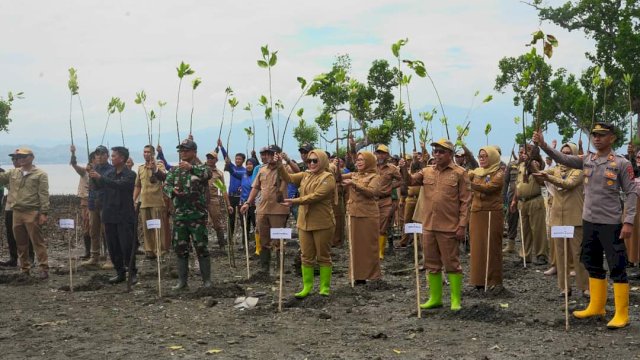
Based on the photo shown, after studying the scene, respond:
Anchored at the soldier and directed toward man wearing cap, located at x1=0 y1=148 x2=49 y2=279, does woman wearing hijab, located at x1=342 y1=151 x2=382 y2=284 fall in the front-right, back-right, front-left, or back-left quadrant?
back-right

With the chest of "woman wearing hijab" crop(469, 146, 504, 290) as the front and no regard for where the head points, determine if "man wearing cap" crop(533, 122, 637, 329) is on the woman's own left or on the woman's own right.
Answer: on the woman's own left

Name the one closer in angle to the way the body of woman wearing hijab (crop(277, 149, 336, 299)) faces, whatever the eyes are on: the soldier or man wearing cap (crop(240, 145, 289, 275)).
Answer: the soldier

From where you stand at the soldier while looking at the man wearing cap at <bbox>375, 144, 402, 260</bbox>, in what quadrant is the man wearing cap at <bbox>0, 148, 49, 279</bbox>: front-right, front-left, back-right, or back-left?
back-left

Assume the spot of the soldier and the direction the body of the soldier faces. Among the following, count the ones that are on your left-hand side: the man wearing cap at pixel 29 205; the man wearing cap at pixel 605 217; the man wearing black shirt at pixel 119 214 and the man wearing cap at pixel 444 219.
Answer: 2

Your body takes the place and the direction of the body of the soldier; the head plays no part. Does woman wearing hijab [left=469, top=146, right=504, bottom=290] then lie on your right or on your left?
on your left

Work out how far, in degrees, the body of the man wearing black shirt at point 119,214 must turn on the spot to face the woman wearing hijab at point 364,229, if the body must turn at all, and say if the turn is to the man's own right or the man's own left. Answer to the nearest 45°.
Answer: approximately 90° to the man's own left

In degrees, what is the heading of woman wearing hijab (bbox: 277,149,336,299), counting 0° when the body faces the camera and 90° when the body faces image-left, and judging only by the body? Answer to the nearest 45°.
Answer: approximately 45°

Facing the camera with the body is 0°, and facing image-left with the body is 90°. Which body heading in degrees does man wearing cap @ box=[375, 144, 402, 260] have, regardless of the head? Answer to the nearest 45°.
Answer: approximately 45°

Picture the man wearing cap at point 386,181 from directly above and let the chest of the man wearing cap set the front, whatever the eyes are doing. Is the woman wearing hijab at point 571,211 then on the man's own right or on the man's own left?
on the man's own left

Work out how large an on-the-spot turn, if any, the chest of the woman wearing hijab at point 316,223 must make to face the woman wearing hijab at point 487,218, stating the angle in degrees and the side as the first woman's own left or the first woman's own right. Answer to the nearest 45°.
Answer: approximately 135° to the first woman's own left
